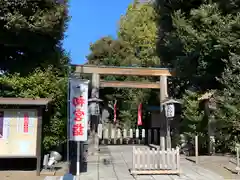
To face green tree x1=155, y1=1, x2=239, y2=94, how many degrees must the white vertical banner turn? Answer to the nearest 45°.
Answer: approximately 135° to its left

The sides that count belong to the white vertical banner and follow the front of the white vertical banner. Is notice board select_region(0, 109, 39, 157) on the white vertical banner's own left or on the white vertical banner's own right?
on the white vertical banner's own right

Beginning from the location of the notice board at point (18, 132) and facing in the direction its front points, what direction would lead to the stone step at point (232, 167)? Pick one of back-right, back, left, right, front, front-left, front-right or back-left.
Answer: left

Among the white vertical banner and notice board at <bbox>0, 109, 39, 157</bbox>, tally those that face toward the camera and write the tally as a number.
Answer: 2

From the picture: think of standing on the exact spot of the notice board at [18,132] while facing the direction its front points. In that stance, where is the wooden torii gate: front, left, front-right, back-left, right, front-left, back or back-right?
back-left

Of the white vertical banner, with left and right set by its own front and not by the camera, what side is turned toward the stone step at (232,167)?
left

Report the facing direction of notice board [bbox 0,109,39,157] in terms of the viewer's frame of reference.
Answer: facing the viewer

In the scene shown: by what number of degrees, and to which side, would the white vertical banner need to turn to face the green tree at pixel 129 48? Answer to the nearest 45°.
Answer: approximately 180°

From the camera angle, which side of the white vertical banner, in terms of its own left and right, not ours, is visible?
front
